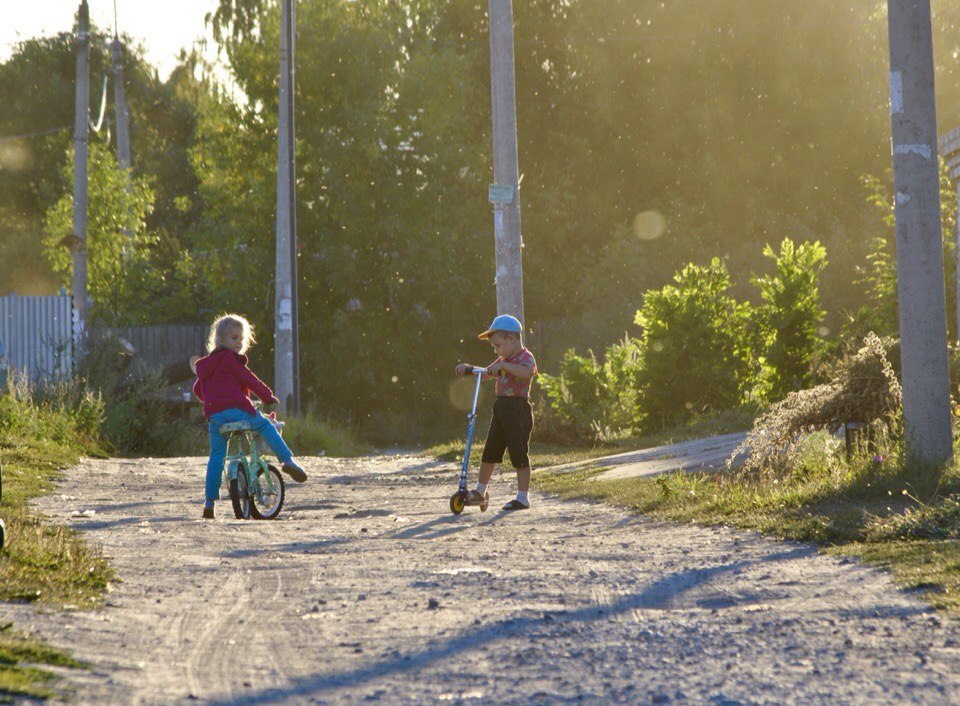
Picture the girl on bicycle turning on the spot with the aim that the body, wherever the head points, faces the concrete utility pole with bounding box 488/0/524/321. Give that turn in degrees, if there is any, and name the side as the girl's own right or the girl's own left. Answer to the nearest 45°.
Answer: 0° — they already face it

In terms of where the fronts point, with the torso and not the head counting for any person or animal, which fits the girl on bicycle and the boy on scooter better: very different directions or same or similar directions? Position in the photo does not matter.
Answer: very different directions

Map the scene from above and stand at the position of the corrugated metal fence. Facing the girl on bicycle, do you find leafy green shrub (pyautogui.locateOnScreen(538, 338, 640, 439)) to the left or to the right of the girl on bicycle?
left

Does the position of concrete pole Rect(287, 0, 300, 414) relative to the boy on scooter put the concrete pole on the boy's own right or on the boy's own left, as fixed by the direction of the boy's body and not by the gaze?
on the boy's own right

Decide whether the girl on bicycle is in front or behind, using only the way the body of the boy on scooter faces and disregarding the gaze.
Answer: in front

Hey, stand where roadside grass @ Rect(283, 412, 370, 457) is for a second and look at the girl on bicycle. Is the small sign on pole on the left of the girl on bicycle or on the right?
left

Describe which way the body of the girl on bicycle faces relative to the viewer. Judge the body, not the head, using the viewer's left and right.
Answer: facing away from the viewer and to the right of the viewer

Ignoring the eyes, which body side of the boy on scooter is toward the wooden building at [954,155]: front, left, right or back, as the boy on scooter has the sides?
back

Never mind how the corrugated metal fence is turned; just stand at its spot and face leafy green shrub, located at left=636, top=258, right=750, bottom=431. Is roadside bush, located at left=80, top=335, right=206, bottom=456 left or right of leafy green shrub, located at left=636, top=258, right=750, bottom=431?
right

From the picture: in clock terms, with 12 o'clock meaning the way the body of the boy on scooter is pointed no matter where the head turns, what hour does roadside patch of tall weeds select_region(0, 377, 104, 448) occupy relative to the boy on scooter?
The roadside patch of tall weeds is roughly at 3 o'clock from the boy on scooter.

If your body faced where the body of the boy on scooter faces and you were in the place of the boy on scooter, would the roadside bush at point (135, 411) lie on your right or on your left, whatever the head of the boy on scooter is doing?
on your right

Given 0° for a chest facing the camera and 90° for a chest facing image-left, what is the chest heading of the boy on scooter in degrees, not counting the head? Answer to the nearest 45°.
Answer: approximately 45°

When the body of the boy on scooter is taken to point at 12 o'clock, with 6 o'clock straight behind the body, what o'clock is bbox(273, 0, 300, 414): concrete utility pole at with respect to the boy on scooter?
The concrete utility pole is roughly at 4 o'clock from the boy on scooter.

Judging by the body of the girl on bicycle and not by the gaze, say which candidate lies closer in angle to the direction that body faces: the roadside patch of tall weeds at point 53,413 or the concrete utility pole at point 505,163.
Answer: the concrete utility pole

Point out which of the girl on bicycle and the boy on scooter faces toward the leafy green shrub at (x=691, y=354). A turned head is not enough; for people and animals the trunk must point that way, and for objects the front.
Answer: the girl on bicycle
